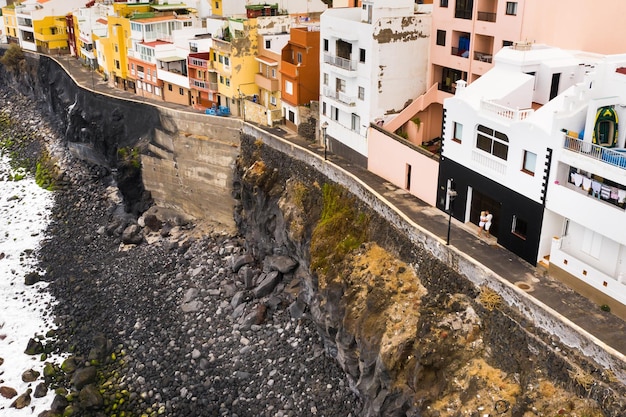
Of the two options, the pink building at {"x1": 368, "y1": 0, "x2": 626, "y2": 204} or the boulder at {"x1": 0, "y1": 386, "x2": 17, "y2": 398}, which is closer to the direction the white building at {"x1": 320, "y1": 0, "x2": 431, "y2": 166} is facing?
the boulder

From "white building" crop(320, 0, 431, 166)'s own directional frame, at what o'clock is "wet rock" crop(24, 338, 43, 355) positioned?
The wet rock is roughly at 1 o'clock from the white building.

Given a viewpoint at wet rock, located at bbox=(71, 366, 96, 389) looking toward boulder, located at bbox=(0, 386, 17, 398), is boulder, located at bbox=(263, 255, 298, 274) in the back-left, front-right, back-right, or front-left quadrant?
back-right

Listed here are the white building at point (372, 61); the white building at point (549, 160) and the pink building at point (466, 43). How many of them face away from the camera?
0

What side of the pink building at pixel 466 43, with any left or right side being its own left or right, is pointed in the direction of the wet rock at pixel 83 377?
front

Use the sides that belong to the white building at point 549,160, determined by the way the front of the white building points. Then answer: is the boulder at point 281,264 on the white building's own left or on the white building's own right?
on the white building's own right

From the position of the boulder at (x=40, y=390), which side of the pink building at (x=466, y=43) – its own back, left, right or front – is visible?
front

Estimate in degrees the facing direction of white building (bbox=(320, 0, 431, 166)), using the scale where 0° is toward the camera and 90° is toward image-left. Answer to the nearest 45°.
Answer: approximately 45°

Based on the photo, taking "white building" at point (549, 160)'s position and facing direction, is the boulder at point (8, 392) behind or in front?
in front

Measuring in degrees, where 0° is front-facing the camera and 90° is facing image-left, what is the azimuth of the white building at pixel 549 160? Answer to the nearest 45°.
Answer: approximately 45°

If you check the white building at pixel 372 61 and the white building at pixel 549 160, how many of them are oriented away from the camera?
0

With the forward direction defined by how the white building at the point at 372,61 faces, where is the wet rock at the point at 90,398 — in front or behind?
in front

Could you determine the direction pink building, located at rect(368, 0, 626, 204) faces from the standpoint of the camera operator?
facing the viewer and to the left of the viewer

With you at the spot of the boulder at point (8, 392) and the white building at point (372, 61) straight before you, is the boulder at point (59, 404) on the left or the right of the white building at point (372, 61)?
right
